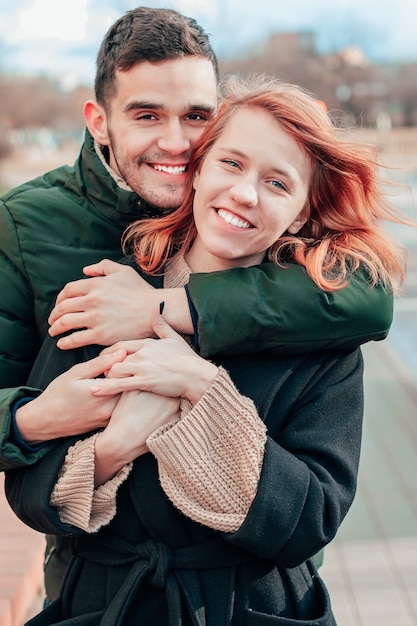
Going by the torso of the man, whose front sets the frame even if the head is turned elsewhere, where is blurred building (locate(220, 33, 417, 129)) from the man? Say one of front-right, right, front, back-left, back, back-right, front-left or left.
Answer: back-left

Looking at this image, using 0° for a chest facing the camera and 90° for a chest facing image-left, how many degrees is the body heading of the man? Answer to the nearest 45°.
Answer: approximately 315°
